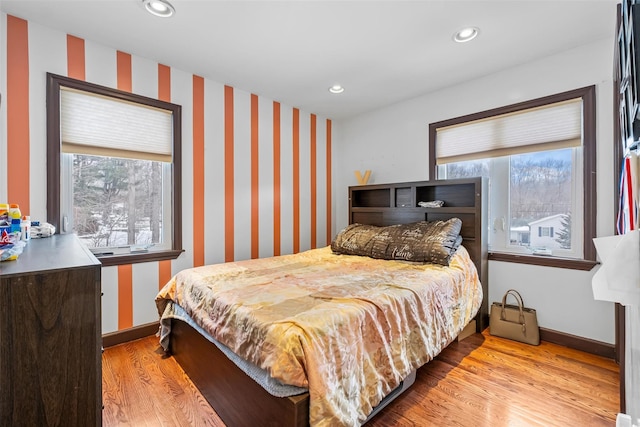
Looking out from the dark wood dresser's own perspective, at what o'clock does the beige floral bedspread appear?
The beige floral bedspread is roughly at 12 o'clock from the dark wood dresser.

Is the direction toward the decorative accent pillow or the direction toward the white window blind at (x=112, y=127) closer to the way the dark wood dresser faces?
the decorative accent pillow

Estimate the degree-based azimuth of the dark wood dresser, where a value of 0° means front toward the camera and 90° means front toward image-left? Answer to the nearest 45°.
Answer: approximately 270°

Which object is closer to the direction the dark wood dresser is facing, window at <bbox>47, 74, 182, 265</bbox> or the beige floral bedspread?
the beige floral bedspread

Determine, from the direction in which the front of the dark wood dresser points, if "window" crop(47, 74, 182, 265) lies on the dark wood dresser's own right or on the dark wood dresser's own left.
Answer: on the dark wood dresser's own left

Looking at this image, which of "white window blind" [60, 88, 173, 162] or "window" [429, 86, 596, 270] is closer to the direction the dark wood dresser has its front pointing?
the window

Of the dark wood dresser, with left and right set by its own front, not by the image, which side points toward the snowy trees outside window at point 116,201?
left

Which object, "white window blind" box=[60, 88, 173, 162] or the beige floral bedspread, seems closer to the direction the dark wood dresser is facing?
the beige floral bedspread

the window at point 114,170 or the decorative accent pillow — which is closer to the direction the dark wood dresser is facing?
the decorative accent pillow

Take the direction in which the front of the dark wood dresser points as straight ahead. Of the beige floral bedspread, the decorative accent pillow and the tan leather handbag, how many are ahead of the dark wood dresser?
3

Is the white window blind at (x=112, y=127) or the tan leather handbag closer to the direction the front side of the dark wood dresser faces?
the tan leather handbag

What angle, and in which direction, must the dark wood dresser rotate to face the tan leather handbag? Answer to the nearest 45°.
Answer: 0° — it already faces it
